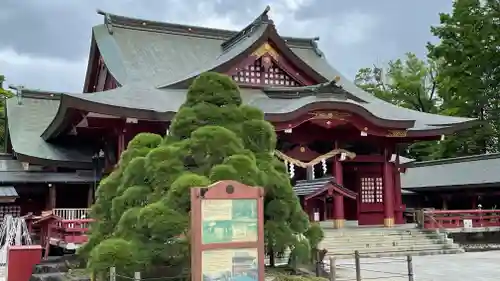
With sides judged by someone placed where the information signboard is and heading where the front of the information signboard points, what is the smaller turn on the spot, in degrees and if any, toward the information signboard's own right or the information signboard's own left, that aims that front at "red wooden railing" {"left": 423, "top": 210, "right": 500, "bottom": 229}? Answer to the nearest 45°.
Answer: approximately 135° to the information signboard's own left

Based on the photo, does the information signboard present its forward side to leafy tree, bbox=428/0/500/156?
no

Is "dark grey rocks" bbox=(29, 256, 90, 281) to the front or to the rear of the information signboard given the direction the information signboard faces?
to the rear

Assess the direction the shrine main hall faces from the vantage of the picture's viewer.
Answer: facing the viewer and to the right of the viewer

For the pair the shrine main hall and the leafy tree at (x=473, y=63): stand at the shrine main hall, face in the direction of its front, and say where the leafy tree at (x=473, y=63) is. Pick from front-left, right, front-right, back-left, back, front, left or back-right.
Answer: left

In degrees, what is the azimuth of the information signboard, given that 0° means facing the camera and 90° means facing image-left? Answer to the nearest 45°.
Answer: approximately 0°

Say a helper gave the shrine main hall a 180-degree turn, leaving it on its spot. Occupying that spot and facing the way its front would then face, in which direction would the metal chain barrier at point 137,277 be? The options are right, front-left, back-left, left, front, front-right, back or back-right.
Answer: back-left

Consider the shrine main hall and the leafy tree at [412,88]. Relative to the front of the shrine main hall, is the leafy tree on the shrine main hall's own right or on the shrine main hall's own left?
on the shrine main hall's own left

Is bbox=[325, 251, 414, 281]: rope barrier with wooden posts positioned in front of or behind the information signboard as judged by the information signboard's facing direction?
behind

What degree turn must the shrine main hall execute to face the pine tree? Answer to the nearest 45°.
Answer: approximately 45° to its right

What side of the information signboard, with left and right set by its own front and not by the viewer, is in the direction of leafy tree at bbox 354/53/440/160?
back

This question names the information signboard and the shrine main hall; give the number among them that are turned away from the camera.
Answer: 0

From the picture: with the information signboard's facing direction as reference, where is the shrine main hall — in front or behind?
behind

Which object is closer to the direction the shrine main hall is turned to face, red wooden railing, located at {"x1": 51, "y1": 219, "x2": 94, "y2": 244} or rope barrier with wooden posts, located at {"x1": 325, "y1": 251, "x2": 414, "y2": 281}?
the rope barrier with wooden posts

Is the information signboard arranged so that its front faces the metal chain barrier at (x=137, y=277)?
no

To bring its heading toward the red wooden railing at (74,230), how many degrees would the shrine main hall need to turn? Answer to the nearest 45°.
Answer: approximately 90° to its right
